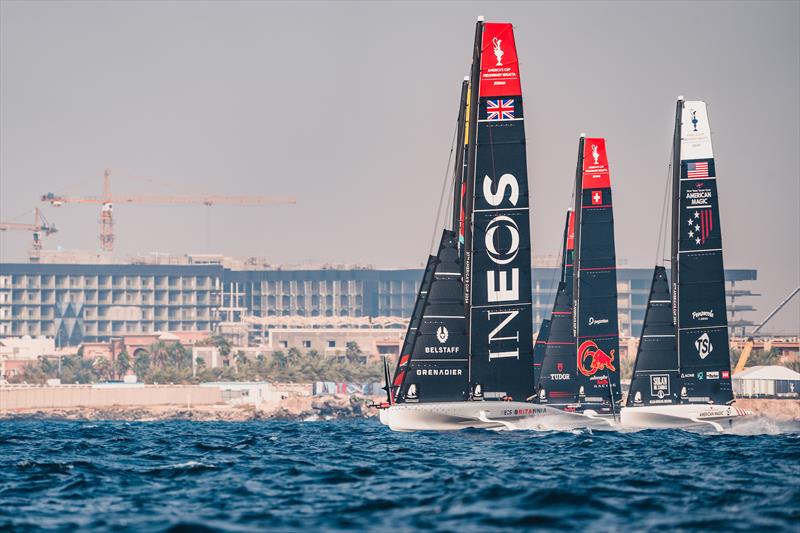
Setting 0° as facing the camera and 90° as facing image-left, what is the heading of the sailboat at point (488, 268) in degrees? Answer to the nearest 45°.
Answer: approximately 45°
